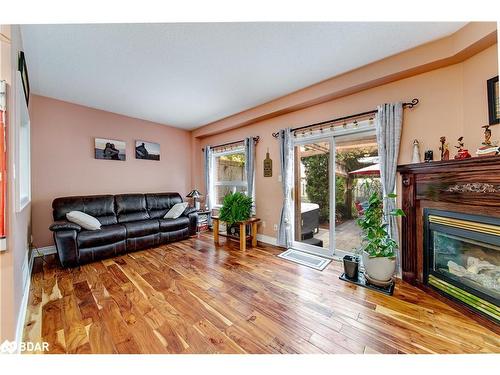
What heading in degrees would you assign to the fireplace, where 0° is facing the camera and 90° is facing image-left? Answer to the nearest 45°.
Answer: approximately 45°

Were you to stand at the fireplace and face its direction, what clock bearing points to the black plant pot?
The black plant pot is roughly at 1 o'clock from the fireplace.

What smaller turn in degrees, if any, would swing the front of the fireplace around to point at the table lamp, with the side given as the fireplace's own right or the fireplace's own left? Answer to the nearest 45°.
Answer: approximately 45° to the fireplace's own right

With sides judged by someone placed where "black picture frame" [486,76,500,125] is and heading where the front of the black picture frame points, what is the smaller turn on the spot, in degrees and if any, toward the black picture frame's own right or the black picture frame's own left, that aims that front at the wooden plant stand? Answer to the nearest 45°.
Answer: approximately 45° to the black picture frame's own right

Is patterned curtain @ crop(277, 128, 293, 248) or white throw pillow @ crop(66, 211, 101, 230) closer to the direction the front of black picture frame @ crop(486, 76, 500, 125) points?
the white throw pillow

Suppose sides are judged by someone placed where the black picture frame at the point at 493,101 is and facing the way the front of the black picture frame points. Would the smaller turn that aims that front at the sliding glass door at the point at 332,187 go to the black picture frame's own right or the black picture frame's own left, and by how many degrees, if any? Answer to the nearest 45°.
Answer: approximately 45° to the black picture frame's own right

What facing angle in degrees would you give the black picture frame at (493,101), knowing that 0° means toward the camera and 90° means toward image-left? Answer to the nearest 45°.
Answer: approximately 45°
